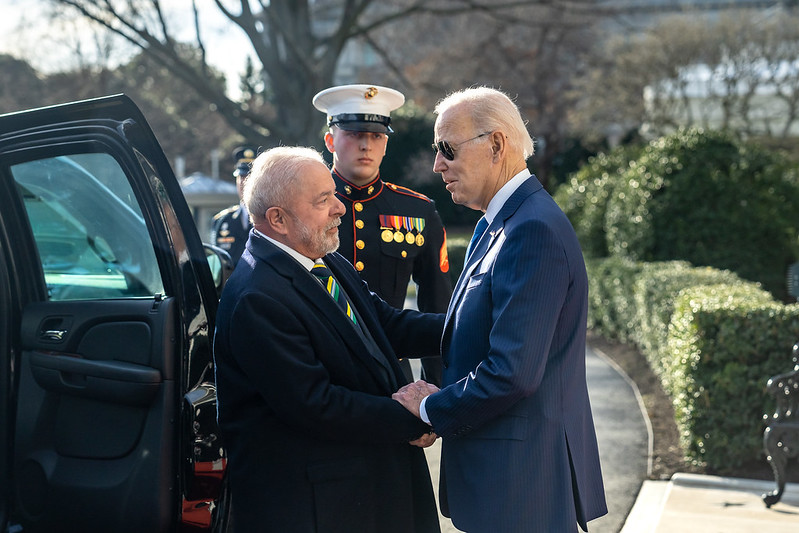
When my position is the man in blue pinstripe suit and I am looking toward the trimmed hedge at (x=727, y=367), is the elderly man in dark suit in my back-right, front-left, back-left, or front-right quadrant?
back-left

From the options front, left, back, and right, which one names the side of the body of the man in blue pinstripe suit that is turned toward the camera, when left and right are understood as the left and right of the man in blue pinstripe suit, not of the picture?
left

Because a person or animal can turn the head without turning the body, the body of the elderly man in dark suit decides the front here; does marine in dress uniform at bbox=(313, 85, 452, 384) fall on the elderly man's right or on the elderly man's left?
on the elderly man's left

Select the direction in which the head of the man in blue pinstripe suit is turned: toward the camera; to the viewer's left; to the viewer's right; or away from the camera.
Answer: to the viewer's left

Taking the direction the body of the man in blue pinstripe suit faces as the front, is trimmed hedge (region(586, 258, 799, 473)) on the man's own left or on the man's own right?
on the man's own right

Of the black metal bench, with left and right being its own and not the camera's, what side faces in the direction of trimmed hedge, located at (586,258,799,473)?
right

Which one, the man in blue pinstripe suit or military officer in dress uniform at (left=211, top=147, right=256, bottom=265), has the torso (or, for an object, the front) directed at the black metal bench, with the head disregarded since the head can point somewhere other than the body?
the military officer in dress uniform

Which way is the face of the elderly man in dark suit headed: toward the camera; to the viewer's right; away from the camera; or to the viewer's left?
to the viewer's right

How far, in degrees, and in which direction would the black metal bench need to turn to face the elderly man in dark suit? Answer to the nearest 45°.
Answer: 0° — it already faces them

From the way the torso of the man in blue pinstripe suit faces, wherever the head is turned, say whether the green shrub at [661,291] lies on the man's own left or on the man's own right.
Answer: on the man's own right
